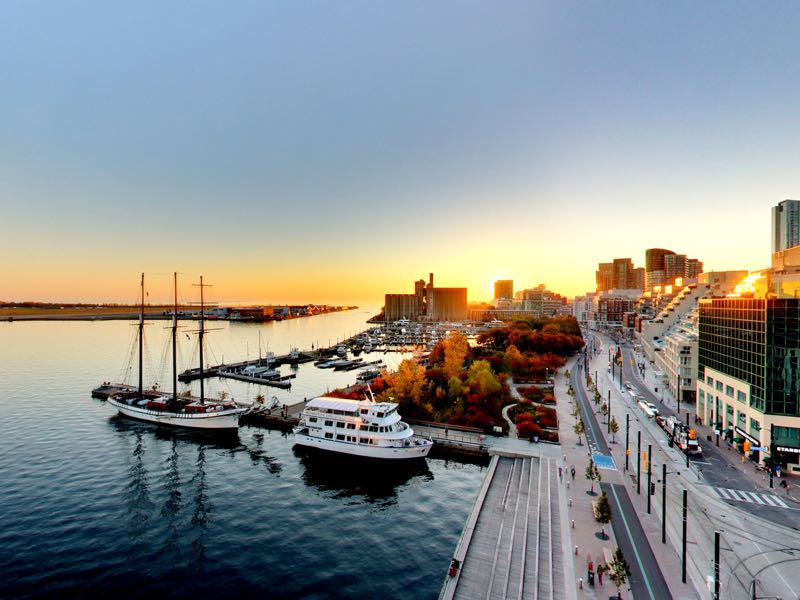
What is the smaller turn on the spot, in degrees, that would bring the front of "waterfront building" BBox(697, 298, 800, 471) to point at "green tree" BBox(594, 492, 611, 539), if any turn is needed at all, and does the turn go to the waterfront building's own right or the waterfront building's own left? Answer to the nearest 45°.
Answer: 0° — it already faces it

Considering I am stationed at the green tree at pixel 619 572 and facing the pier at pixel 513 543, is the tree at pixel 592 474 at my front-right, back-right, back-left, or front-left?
front-right

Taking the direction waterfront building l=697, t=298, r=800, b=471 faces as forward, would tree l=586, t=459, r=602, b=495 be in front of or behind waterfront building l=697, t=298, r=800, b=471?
in front

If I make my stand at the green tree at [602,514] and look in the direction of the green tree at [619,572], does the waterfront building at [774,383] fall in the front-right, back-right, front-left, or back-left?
back-left

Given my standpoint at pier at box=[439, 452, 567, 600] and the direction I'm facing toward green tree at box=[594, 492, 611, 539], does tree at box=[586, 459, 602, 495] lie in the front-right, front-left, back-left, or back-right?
front-left

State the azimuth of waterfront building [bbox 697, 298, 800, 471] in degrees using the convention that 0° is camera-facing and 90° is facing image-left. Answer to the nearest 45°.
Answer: approximately 45°

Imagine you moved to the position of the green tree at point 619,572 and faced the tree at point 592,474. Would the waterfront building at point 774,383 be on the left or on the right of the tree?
right

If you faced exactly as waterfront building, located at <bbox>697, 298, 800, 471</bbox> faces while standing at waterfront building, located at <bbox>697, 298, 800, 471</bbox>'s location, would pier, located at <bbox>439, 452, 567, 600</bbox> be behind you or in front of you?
in front

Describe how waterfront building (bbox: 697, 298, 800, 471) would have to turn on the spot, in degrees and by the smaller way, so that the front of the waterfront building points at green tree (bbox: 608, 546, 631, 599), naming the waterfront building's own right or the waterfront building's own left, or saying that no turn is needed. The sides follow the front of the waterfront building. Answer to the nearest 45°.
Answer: approximately 45° to the waterfront building's own left
